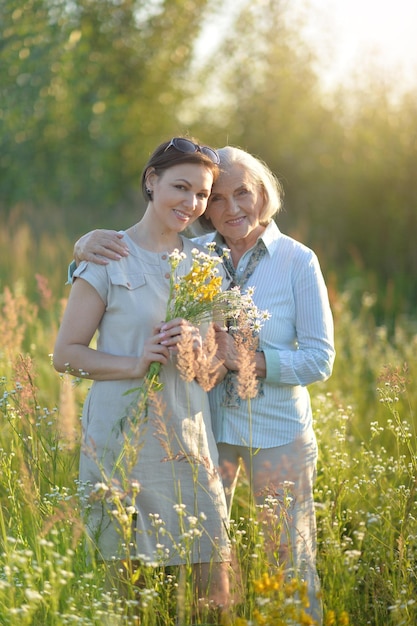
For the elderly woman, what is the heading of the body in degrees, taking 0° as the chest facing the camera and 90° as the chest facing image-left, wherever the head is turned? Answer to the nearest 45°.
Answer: approximately 45°

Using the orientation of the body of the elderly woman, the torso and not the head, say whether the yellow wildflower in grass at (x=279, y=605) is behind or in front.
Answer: in front
